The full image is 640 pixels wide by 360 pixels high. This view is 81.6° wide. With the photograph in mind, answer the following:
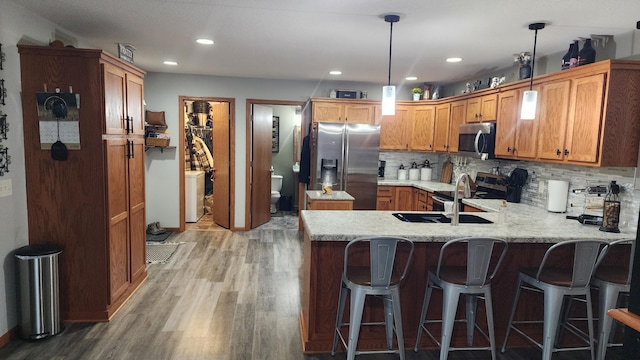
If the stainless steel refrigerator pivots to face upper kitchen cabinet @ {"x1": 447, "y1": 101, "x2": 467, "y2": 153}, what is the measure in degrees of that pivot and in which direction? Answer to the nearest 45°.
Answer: approximately 90° to its left

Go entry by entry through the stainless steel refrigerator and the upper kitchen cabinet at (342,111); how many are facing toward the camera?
2

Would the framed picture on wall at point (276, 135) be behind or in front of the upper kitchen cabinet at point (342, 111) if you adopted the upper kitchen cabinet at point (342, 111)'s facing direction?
behind

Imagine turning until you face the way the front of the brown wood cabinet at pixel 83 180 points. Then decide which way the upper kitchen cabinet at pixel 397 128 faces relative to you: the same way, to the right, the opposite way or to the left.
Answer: to the right

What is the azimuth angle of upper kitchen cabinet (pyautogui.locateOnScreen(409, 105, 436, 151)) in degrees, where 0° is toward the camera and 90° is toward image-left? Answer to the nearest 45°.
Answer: approximately 0°

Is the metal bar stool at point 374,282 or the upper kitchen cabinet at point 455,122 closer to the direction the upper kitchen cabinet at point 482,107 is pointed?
the metal bar stool

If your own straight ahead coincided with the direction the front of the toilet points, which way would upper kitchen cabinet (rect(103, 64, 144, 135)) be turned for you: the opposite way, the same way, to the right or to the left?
to the left

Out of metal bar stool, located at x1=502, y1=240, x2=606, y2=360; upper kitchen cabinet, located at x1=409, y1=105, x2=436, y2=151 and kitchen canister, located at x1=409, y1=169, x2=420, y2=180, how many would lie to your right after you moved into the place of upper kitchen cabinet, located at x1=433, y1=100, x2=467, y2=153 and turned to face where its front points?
2
